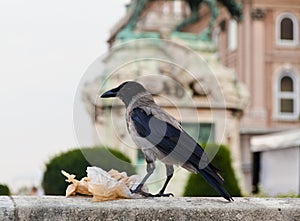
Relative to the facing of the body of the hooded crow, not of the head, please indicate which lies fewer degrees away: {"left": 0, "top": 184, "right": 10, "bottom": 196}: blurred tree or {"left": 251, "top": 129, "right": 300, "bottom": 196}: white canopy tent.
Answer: the blurred tree

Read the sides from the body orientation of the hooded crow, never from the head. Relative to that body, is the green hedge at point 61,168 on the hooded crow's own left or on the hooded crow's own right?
on the hooded crow's own right

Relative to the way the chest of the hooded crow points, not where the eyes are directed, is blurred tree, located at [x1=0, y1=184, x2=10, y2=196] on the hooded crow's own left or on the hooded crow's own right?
on the hooded crow's own right

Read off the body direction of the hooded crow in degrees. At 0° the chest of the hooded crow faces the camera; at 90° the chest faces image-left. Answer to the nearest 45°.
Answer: approximately 90°

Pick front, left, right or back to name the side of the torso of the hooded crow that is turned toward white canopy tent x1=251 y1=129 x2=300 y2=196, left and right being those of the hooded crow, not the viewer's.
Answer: right

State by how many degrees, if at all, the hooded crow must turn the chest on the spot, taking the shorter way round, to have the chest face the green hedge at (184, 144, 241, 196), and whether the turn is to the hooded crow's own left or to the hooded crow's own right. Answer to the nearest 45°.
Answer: approximately 90° to the hooded crow's own right
